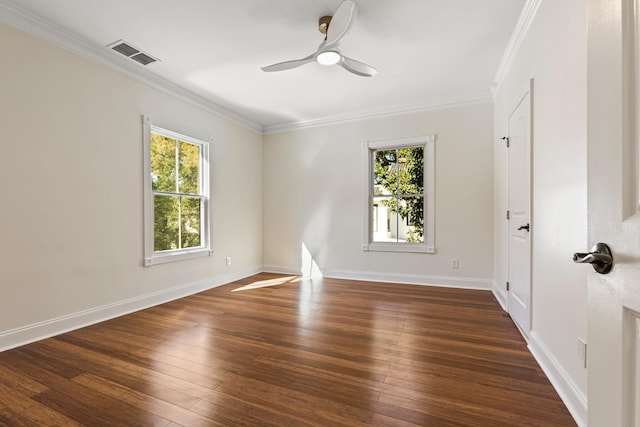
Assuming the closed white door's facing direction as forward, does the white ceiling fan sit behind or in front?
in front

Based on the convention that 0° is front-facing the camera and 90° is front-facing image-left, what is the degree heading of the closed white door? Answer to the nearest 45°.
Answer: approximately 90°

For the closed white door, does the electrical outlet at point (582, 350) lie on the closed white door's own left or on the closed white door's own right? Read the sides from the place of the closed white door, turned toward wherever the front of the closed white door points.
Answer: on the closed white door's own left

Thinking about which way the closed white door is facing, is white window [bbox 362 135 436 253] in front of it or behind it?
in front

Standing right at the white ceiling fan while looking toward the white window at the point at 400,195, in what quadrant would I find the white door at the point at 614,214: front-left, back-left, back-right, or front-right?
back-right

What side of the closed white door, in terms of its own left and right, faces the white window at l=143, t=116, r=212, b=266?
front

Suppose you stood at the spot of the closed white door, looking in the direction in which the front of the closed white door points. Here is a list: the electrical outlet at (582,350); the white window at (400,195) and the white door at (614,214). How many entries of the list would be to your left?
2

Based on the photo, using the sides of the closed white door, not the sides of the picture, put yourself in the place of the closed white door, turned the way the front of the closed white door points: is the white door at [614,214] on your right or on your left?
on your left
